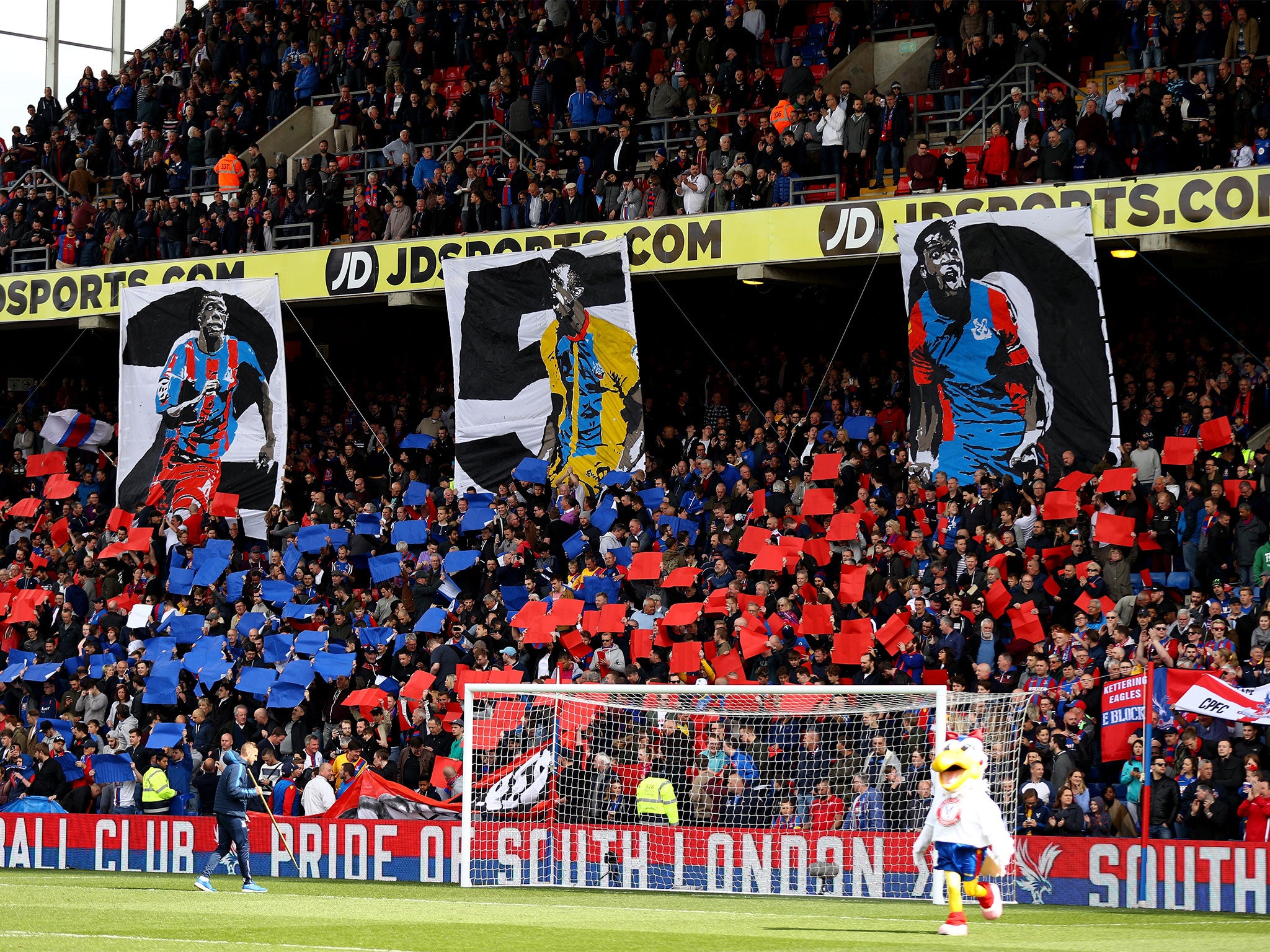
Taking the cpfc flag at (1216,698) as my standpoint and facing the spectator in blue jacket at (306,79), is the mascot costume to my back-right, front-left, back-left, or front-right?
back-left

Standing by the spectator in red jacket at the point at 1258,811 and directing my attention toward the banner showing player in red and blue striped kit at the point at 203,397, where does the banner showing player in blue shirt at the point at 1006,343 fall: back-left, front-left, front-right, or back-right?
front-right

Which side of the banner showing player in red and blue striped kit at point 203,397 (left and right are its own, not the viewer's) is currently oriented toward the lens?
front

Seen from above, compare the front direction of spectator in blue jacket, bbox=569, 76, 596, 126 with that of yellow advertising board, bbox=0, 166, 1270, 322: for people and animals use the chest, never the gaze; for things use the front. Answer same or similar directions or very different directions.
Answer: same or similar directions

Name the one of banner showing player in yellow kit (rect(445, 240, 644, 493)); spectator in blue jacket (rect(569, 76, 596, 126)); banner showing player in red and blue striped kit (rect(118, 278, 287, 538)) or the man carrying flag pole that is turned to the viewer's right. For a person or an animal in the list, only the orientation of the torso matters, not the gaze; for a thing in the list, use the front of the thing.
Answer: the man carrying flag pole

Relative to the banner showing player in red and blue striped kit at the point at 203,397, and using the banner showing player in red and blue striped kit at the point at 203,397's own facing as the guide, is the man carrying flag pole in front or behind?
in front

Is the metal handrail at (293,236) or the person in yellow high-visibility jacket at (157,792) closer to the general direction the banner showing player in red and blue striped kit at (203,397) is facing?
the person in yellow high-visibility jacket

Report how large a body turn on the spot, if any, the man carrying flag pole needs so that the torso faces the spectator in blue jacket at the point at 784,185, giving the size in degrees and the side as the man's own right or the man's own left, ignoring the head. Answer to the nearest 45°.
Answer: approximately 45° to the man's own left

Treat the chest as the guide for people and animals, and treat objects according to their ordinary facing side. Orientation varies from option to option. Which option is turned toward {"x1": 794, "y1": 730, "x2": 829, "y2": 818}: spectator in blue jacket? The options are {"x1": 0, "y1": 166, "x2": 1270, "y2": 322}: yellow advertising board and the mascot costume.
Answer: the yellow advertising board

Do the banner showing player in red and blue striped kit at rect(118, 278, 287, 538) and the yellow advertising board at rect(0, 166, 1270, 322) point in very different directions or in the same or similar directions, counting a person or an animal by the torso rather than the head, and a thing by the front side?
same or similar directions

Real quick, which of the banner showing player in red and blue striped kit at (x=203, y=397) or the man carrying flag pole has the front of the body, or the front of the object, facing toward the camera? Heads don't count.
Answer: the banner showing player in red and blue striped kit

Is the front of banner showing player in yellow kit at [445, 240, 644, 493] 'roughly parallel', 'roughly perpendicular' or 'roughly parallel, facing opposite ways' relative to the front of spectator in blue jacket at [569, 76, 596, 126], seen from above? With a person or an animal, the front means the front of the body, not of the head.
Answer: roughly parallel

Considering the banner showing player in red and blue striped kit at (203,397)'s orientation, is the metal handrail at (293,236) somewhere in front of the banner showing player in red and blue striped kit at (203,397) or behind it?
behind

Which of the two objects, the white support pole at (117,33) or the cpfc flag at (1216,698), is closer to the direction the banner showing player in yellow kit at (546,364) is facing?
the cpfc flag

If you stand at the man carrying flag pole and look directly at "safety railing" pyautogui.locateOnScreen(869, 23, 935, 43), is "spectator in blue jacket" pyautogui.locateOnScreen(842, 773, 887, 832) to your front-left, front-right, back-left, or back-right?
front-right

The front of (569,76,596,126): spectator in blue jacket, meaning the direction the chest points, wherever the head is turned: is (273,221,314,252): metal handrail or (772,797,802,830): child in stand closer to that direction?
the child in stand
